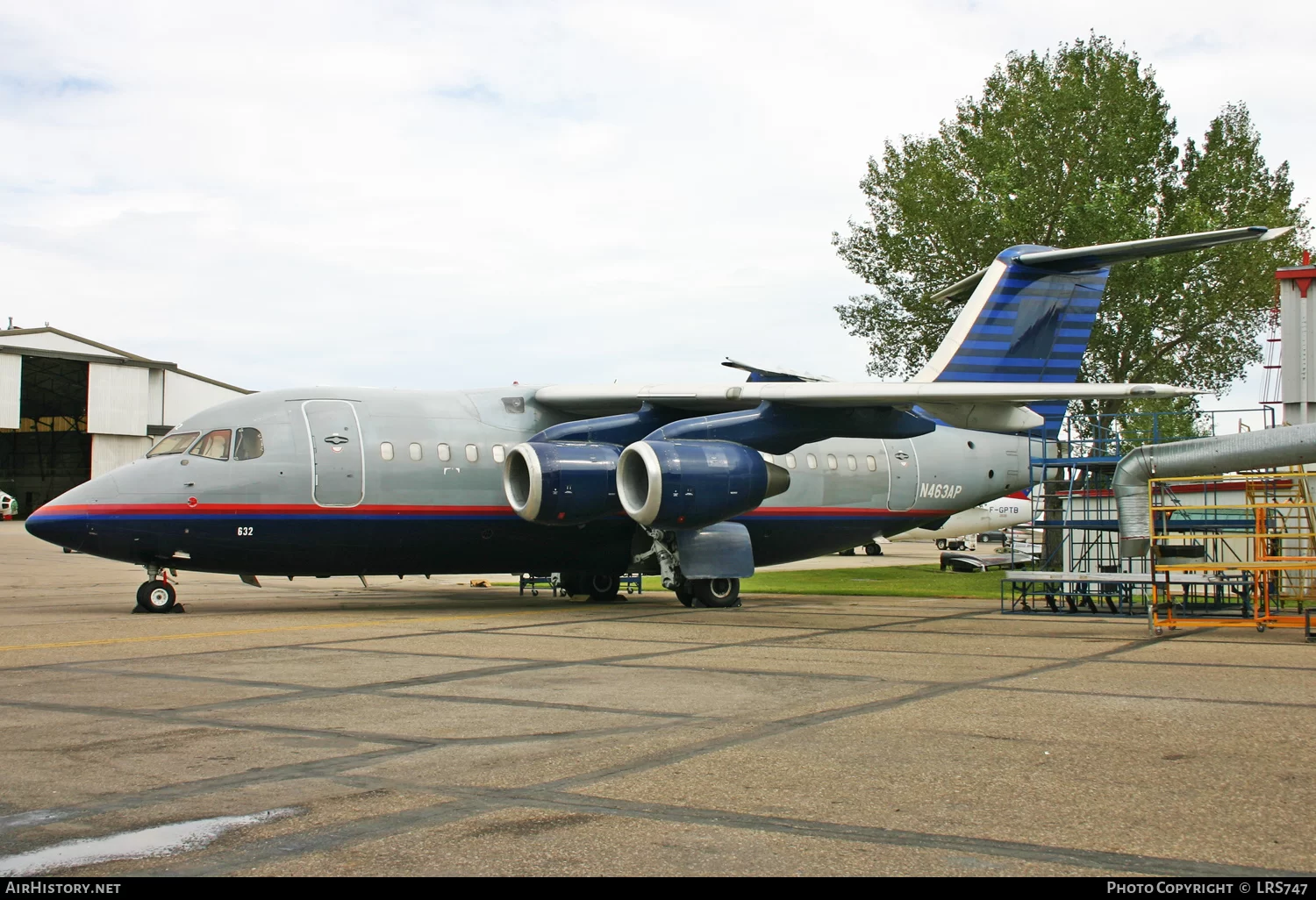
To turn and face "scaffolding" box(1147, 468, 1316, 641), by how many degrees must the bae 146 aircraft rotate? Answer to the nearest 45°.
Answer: approximately 135° to its left

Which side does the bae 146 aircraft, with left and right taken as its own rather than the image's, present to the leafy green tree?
back

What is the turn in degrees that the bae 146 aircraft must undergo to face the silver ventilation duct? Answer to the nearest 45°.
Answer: approximately 135° to its left

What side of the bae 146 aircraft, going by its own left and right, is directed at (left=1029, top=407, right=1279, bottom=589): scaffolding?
back

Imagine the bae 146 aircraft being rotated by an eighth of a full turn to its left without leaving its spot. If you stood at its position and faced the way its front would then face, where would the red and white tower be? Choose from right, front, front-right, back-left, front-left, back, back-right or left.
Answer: left

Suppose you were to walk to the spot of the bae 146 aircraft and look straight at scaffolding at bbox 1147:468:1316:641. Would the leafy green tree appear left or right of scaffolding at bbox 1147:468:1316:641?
left
